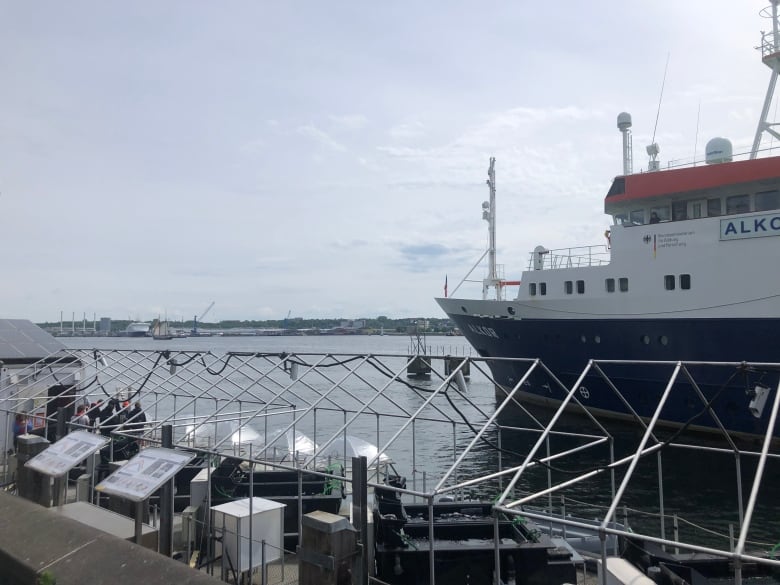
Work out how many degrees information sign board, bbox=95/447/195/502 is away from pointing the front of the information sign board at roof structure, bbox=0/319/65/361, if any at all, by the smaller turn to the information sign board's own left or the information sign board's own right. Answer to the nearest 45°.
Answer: approximately 135° to the information sign board's own right

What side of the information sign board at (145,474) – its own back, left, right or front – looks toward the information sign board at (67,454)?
right

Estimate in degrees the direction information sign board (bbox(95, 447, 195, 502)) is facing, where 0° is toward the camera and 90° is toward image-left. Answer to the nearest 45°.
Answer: approximately 45°
